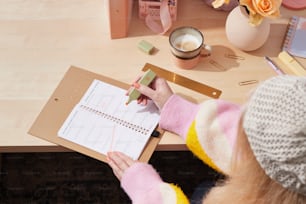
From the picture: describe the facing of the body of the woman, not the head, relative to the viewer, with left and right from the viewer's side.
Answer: facing away from the viewer and to the left of the viewer

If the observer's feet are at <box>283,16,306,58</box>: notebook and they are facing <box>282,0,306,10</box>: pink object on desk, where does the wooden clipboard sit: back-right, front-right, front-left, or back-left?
back-left

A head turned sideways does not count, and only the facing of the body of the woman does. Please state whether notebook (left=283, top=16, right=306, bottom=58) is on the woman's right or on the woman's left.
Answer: on the woman's right

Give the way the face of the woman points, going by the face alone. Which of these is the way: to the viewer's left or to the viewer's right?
to the viewer's left
